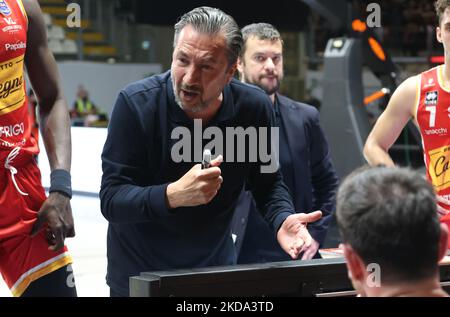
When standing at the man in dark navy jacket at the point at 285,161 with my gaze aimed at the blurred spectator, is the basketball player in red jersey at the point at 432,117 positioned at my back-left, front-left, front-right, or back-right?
back-right

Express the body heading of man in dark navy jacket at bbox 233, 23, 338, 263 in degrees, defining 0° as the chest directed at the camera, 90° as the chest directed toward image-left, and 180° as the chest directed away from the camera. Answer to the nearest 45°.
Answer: approximately 0°

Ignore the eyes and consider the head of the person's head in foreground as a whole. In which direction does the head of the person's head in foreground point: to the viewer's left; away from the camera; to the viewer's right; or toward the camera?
away from the camera

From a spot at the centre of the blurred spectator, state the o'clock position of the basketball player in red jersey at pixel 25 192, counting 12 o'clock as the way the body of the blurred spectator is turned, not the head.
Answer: The basketball player in red jersey is roughly at 12 o'clock from the blurred spectator.

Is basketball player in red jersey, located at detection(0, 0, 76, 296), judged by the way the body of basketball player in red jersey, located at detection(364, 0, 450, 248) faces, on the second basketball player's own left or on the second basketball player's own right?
on the second basketball player's own right

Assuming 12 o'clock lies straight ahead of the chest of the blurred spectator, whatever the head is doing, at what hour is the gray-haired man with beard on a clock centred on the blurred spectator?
The gray-haired man with beard is roughly at 12 o'clock from the blurred spectator.

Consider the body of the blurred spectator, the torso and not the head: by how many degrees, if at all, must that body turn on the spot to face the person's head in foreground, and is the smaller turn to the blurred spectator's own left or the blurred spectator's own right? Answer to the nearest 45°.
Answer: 0° — they already face them

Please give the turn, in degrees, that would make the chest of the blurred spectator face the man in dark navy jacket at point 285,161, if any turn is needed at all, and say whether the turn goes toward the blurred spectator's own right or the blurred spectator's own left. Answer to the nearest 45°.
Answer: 0° — they already face them

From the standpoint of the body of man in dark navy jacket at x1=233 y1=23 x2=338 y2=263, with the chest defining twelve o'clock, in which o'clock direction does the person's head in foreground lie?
The person's head in foreground is roughly at 12 o'clock from the man in dark navy jacket.
